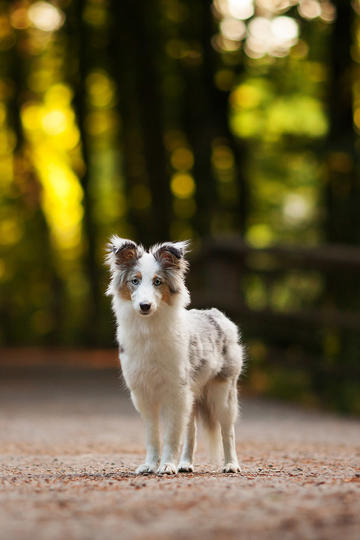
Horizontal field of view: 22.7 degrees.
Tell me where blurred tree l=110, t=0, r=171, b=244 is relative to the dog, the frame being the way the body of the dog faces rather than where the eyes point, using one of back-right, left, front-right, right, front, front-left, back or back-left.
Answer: back-right

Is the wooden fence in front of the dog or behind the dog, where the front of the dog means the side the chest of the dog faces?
behind

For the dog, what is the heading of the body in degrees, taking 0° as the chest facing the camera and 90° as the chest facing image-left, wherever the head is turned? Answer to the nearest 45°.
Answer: approximately 45°
